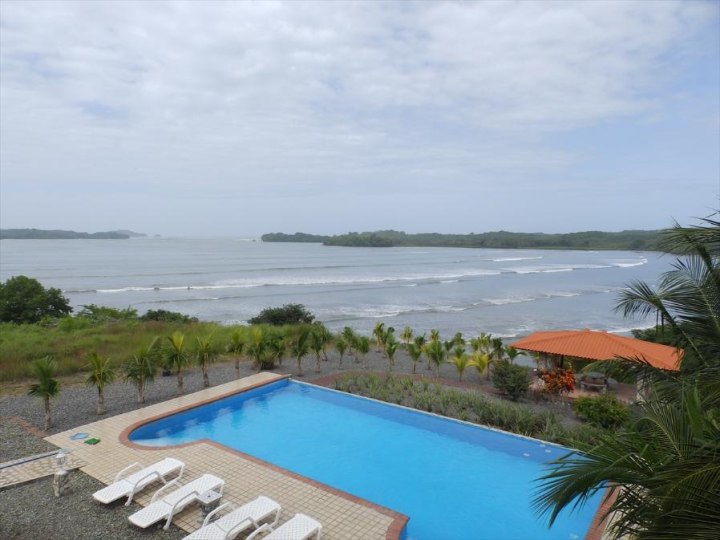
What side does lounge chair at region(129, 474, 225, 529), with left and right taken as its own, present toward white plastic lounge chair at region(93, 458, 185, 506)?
left

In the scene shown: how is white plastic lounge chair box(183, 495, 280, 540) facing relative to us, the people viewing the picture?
facing away from the viewer and to the right of the viewer

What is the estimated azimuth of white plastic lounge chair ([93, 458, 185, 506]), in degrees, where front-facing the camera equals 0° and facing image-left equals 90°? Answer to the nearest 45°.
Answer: approximately 225°
